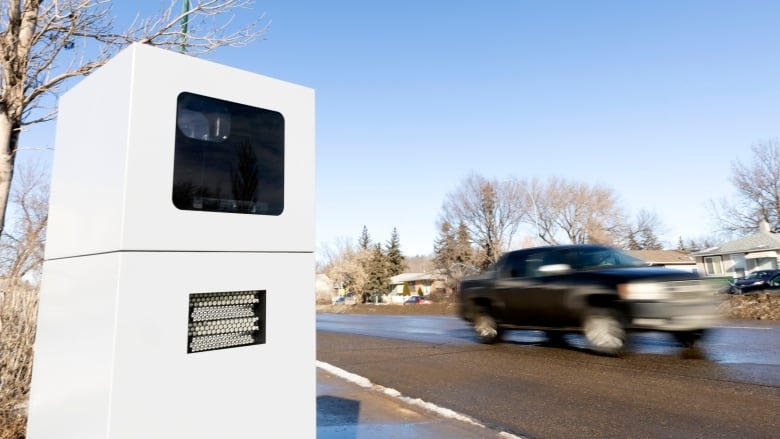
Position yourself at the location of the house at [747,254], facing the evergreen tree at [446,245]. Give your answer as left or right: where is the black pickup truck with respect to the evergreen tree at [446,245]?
left

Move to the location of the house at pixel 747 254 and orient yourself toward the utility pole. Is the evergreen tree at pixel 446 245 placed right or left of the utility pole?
right

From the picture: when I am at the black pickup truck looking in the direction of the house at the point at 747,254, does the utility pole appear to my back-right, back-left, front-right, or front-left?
back-left

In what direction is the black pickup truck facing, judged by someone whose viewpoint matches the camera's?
facing the viewer and to the right of the viewer

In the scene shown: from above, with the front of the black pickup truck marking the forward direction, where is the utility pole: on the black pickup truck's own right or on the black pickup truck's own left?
on the black pickup truck's own right

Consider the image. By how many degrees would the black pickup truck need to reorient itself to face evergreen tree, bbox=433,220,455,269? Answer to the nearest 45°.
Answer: approximately 135° to its left

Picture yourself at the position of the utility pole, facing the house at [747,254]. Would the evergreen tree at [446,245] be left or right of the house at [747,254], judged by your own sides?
left
